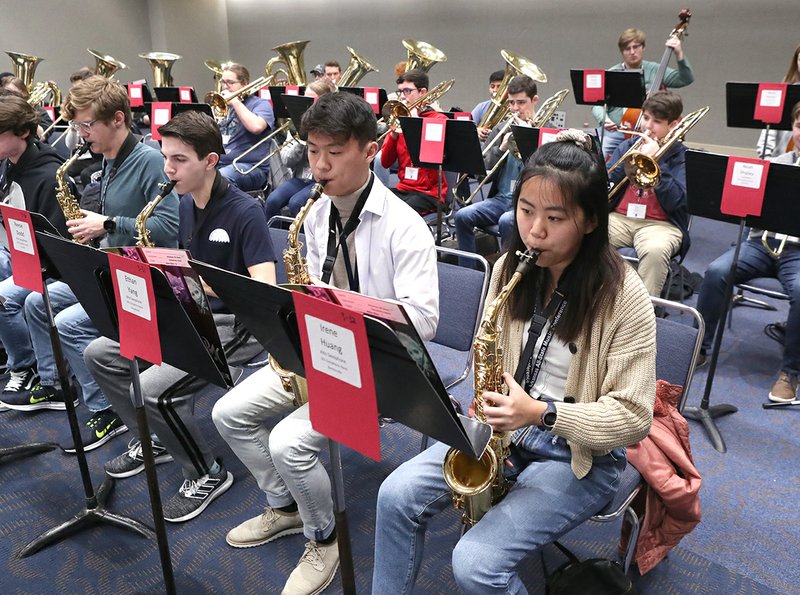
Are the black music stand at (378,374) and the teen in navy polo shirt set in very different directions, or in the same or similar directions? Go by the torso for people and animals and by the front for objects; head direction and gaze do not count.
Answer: very different directions

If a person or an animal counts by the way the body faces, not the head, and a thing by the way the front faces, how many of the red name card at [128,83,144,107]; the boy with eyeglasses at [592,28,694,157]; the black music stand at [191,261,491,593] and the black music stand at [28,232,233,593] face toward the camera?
2

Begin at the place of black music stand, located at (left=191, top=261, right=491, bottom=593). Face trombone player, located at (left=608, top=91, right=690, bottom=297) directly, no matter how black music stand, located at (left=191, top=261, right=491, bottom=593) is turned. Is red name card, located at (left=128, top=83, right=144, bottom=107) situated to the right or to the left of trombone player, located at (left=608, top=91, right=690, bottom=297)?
left

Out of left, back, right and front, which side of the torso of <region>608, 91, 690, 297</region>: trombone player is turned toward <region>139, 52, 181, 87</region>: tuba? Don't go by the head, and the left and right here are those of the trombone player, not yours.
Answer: right

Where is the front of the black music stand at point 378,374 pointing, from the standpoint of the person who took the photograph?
facing away from the viewer and to the right of the viewer

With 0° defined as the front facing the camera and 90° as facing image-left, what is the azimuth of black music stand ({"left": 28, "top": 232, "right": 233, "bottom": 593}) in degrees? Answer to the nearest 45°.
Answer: approximately 225°

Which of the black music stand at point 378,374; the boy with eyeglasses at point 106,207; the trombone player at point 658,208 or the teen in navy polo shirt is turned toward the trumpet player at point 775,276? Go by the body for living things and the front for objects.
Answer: the black music stand

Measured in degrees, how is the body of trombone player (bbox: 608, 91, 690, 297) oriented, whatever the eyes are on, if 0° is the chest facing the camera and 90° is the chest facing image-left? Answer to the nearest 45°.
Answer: approximately 45°

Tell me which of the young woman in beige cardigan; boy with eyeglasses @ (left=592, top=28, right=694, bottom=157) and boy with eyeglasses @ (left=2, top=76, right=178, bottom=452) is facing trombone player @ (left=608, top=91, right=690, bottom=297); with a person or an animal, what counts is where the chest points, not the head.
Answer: boy with eyeglasses @ (left=592, top=28, right=694, bottom=157)

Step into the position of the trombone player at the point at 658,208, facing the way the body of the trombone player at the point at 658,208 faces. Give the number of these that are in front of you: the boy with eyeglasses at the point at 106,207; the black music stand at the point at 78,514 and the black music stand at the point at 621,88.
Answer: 2

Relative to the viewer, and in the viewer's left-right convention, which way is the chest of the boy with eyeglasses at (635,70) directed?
facing the viewer

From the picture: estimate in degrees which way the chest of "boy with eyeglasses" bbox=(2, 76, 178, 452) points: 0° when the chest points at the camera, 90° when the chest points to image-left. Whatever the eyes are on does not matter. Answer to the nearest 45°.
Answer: approximately 45°

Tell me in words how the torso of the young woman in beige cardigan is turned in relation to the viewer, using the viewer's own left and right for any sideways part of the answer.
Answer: facing the viewer and to the left of the viewer

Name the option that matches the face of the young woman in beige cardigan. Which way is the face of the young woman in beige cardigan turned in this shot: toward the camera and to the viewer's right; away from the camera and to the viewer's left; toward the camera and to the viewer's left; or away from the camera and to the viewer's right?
toward the camera and to the viewer's left

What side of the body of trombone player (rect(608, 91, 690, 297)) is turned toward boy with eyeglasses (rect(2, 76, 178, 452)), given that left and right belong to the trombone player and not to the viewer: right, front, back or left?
front
